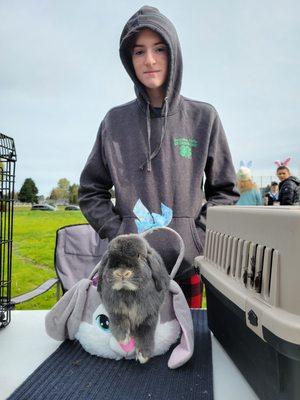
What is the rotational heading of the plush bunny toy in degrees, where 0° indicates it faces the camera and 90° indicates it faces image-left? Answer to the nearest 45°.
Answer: approximately 0°

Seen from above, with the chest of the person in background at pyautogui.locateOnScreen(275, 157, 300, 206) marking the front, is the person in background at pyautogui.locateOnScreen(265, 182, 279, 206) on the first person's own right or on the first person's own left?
on the first person's own right

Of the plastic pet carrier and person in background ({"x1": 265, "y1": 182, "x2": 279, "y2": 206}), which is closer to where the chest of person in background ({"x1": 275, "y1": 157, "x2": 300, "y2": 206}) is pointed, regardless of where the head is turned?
the plastic pet carrier

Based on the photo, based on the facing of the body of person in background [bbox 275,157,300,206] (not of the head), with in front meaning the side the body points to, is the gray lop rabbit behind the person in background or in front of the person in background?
in front
